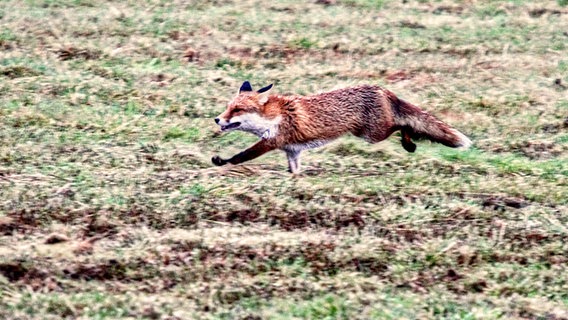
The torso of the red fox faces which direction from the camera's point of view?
to the viewer's left
